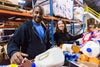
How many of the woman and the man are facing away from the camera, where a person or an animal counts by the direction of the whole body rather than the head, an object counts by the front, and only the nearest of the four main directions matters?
0

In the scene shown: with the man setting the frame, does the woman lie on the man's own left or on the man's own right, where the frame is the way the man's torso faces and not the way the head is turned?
on the man's own left

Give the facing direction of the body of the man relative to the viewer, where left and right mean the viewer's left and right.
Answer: facing the viewer and to the right of the viewer

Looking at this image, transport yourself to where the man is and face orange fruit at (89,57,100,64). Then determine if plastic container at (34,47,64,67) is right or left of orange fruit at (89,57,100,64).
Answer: right

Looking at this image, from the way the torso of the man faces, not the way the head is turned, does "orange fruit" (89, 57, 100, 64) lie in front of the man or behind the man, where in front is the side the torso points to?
in front

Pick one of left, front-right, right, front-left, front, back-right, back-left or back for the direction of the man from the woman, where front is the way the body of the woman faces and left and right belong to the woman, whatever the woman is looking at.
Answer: front-right

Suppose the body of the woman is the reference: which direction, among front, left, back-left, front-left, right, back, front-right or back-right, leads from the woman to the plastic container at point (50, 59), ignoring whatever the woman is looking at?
front-right

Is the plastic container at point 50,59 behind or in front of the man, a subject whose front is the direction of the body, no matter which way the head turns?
in front

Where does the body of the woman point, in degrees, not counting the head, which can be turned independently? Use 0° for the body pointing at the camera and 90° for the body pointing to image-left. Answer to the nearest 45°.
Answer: approximately 315°
